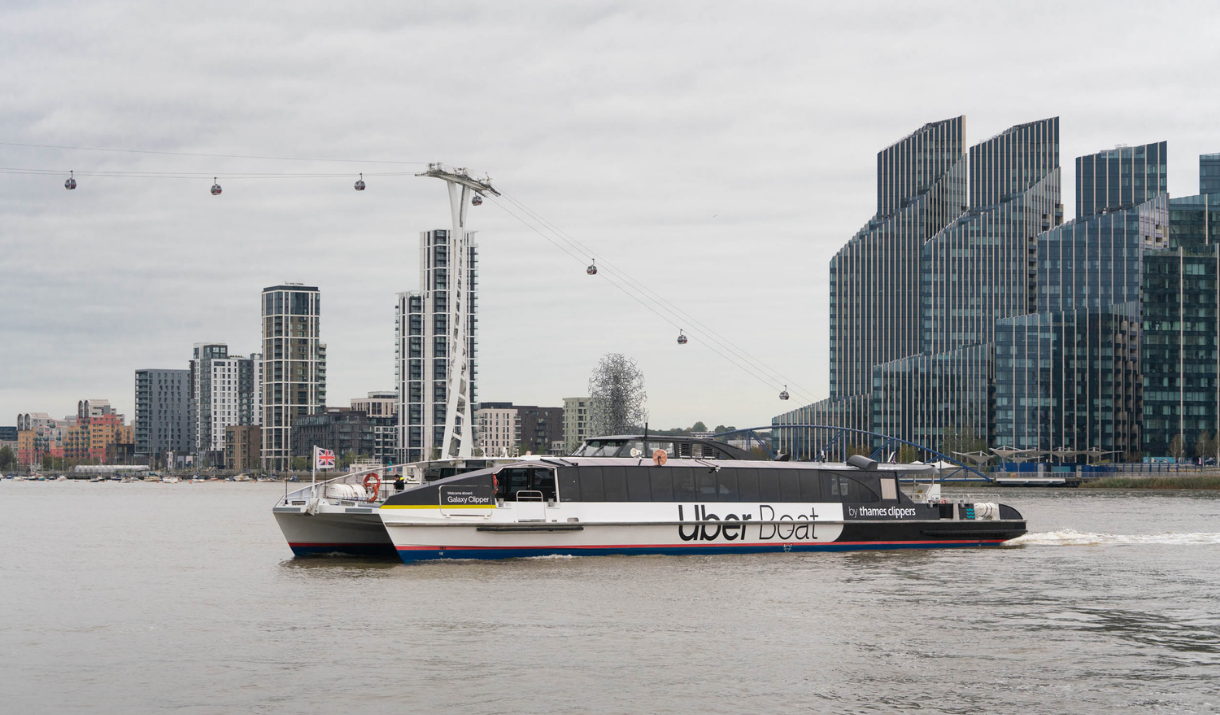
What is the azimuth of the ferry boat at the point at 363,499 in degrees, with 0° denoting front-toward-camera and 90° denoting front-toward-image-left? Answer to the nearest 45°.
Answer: approximately 45°
